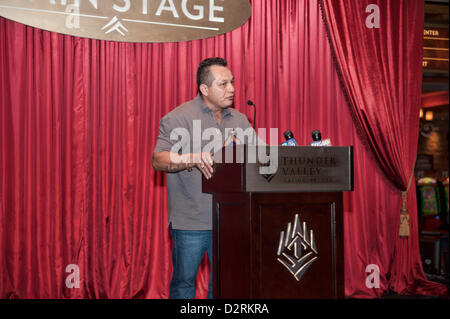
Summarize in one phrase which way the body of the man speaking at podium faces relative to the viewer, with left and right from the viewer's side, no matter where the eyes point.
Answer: facing the viewer and to the right of the viewer

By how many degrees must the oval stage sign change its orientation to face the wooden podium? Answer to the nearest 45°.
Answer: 0° — it already faces it

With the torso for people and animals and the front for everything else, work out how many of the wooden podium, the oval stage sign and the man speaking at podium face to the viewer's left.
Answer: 0

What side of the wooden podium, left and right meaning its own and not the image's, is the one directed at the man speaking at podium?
back

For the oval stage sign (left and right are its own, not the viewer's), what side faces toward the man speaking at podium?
front

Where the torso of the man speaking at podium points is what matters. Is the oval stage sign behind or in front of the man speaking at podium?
behind

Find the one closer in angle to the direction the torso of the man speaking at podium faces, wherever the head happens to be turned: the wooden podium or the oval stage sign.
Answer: the wooden podium

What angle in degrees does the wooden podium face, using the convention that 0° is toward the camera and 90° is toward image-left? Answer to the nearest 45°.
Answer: approximately 315°

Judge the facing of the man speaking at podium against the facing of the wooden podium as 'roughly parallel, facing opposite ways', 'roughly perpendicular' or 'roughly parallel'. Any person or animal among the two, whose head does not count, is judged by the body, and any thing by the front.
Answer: roughly parallel

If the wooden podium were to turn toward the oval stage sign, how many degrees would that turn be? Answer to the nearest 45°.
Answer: approximately 180°

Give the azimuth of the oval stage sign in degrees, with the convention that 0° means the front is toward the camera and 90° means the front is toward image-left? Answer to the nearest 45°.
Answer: approximately 0°

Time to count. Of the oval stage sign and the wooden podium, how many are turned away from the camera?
0

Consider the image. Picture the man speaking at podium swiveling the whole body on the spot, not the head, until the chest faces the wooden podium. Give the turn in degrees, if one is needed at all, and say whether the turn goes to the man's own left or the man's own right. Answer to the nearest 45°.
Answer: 0° — they already face it

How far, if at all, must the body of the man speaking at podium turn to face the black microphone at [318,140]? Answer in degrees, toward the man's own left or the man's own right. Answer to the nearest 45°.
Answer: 0° — they already face it
